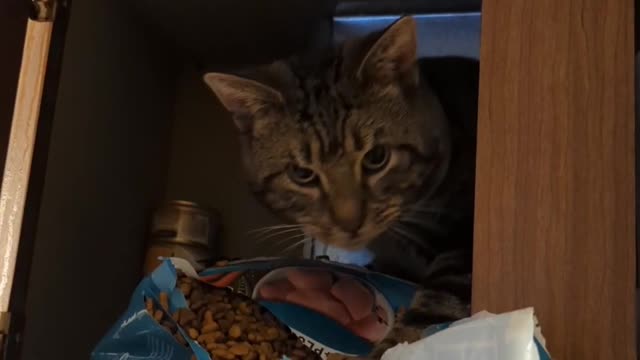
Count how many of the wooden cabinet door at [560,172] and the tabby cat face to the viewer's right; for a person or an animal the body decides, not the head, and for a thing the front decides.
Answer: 0

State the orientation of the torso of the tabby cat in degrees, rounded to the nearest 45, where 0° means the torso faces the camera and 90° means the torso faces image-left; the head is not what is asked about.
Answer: approximately 45°

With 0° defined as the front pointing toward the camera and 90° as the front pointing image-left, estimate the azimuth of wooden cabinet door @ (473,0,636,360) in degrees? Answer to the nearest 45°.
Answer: approximately 0°
